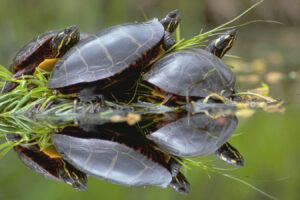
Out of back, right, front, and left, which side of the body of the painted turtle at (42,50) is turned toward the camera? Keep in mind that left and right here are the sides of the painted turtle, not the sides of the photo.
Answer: right

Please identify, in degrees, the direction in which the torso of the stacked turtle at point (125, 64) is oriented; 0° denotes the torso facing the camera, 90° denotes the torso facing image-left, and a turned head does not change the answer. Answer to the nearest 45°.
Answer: approximately 270°

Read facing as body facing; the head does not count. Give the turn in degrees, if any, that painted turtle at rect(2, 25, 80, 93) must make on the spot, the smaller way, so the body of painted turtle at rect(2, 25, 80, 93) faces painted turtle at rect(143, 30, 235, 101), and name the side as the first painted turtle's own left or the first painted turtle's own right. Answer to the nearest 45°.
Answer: approximately 45° to the first painted turtle's own right

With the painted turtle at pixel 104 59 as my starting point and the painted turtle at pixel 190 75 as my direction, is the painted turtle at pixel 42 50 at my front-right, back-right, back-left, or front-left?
back-left
